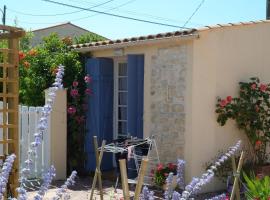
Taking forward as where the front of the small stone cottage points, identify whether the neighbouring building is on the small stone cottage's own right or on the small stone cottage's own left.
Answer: on the small stone cottage's own right

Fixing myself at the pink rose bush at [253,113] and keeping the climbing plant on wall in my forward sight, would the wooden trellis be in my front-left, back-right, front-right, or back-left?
front-left

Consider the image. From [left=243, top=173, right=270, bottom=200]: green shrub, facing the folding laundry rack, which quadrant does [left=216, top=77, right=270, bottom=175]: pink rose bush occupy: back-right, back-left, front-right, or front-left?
front-right

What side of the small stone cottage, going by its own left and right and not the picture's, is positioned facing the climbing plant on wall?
right

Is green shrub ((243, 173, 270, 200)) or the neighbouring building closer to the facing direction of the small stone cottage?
the green shrub

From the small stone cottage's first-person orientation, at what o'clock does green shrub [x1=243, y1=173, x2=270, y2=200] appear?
The green shrub is roughly at 10 o'clock from the small stone cottage.

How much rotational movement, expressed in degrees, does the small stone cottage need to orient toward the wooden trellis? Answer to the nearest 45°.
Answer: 0° — it already faces it

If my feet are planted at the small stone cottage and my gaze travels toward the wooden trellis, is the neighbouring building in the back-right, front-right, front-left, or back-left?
back-right

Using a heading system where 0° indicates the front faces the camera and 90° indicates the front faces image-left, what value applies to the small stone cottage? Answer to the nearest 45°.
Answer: approximately 45°
